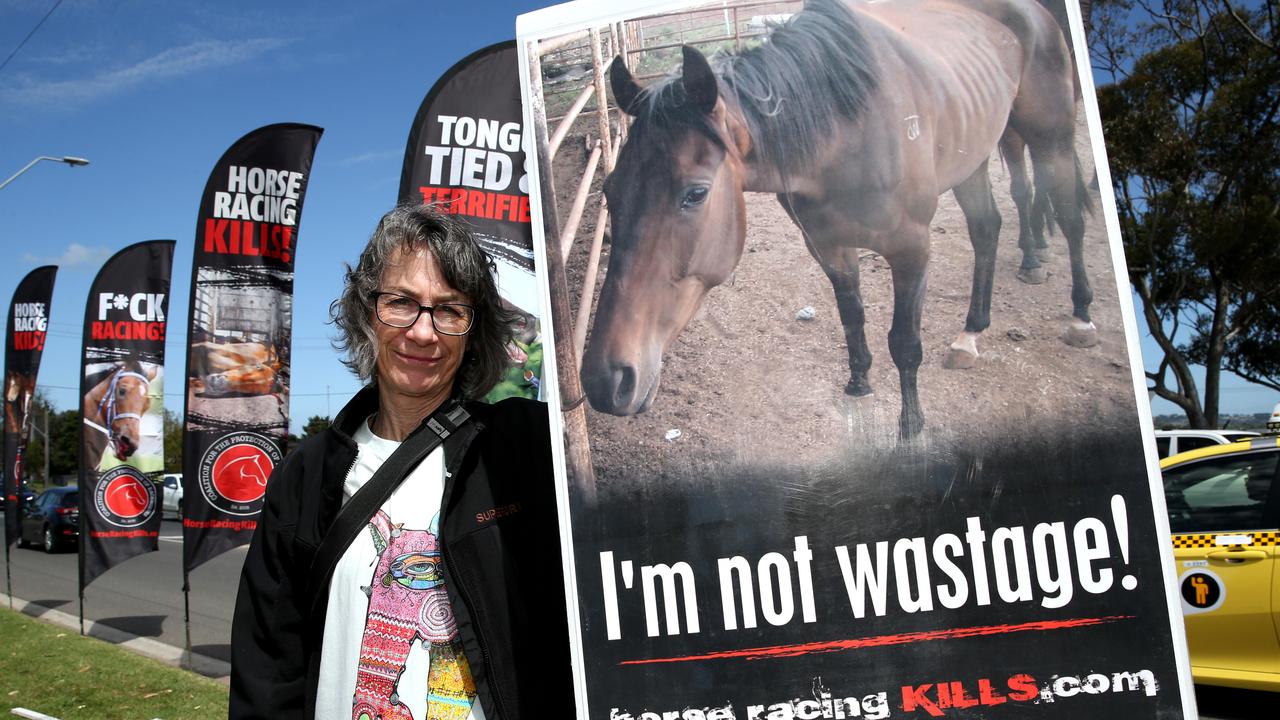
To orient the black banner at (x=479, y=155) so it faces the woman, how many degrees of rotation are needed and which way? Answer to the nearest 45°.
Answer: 0° — it already faces them

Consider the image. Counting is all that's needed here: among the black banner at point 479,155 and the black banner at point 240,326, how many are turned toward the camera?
2

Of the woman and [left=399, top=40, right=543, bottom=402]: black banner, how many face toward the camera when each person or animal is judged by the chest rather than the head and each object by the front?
2

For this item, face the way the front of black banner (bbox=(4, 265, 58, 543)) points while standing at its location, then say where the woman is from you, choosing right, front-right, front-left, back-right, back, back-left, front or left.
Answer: front

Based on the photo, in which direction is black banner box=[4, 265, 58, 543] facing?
toward the camera

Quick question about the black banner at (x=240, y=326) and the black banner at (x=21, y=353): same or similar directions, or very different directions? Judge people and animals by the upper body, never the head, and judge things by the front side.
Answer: same or similar directions

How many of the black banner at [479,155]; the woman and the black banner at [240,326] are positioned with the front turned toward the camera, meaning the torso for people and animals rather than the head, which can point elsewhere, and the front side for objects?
3

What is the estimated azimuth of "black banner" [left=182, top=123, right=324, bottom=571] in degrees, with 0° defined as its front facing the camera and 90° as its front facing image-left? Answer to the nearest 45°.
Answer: approximately 0°

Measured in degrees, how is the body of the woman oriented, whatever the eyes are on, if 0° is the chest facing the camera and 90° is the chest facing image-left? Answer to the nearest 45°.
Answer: approximately 0°

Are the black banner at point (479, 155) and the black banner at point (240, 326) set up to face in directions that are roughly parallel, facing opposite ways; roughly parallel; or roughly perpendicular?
roughly parallel

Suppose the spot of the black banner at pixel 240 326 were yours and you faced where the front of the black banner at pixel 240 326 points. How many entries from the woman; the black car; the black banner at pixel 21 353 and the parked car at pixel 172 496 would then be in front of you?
1

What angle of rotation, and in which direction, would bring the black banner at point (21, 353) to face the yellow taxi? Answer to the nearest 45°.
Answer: approximately 45° to its left

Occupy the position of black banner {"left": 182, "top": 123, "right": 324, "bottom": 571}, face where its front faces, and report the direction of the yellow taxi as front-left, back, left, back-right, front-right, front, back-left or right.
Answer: front-left

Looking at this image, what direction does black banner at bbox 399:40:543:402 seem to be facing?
toward the camera

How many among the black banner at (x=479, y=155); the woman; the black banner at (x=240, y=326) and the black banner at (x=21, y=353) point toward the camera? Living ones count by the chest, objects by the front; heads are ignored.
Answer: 4
